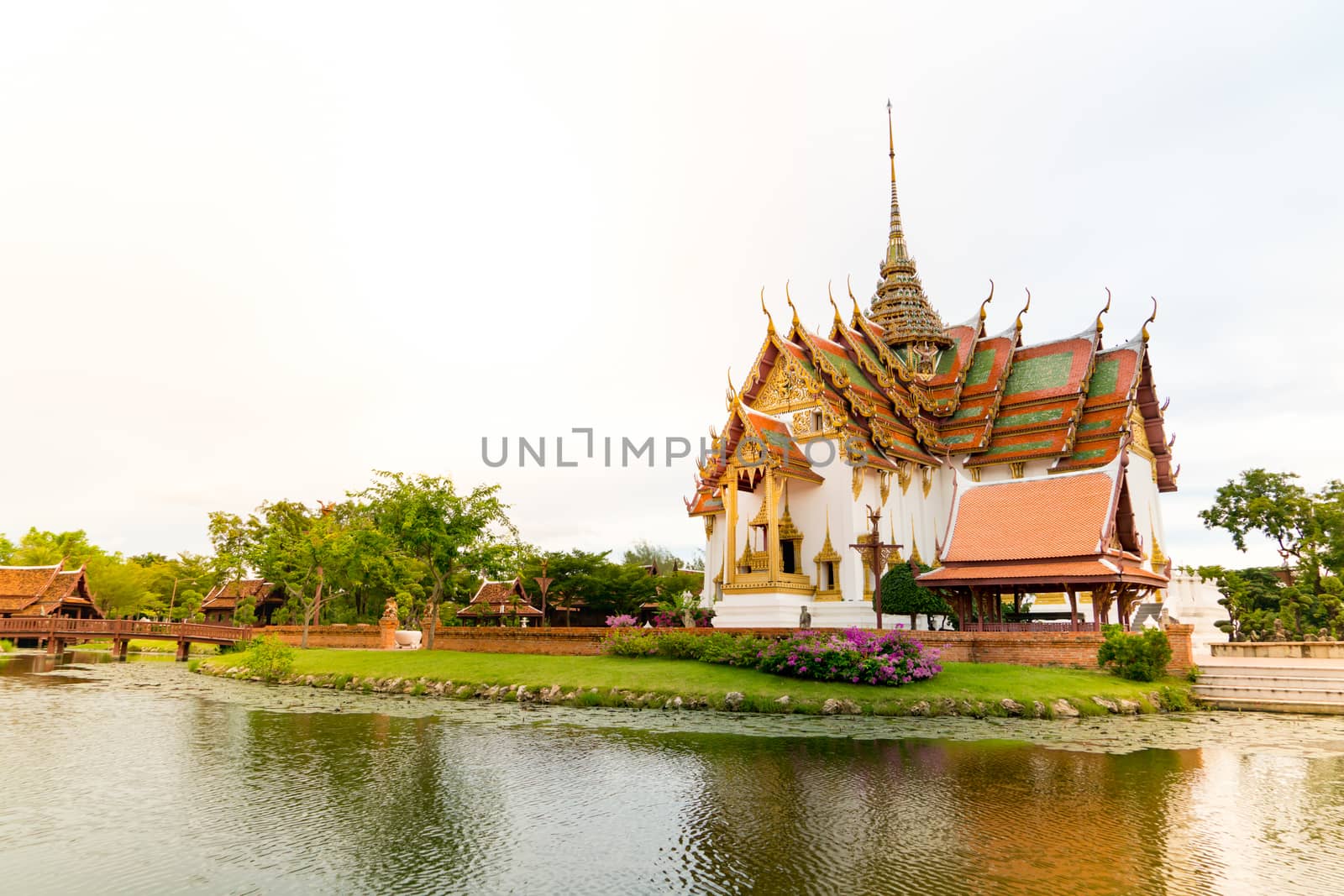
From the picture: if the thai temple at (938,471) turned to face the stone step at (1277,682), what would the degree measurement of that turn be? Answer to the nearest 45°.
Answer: approximately 90° to its left

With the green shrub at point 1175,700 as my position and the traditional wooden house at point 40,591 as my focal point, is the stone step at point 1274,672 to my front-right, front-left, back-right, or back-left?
back-right

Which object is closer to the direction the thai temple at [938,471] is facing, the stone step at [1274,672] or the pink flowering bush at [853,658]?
the pink flowering bush

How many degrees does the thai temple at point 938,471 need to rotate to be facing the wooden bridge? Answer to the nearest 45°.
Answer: approximately 45° to its right

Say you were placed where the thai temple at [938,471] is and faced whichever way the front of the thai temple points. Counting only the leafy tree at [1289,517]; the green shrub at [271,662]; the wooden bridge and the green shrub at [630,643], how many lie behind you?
1

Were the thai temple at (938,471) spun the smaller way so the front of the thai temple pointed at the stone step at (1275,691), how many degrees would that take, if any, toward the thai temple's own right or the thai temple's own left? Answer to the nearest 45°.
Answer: approximately 90° to the thai temple's own left

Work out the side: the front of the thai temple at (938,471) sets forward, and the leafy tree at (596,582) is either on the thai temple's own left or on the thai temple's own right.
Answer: on the thai temple's own right

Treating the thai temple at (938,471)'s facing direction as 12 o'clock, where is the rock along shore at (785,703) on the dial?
The rock along shore is roughly at 11 o'clock from the thai temple.

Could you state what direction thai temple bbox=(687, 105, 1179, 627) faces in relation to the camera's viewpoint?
facing the viewer and to the left of the viewer

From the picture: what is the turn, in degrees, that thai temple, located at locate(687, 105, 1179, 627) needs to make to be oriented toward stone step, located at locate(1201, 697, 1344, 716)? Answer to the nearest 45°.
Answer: approximately 90° to its left

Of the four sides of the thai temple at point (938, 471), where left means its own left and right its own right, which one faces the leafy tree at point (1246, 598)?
back

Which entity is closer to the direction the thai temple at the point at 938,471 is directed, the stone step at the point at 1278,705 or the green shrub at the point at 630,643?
the green shrub

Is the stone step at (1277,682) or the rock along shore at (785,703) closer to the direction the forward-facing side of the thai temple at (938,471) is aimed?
the rock along shore

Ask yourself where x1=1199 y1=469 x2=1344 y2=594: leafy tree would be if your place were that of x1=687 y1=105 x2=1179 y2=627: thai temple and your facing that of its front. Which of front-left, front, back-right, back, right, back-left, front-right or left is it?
back

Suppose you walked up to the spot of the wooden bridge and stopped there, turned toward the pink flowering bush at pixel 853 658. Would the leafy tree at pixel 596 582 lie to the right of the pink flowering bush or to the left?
left
